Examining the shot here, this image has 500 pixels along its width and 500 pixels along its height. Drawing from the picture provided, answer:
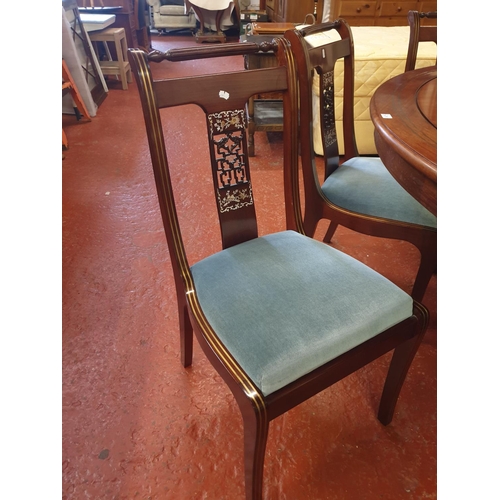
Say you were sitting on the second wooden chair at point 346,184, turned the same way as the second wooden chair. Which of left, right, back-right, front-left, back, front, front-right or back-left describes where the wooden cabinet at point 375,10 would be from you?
back-left

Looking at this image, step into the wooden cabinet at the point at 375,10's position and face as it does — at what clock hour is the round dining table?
The round dining table is roughly at 12 o'clock from the wooden cabinet.

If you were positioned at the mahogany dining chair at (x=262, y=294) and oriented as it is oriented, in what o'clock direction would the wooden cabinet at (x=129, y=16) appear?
The wooden cabinet is roughly at 7 o'clock from the mahogany dining chair.

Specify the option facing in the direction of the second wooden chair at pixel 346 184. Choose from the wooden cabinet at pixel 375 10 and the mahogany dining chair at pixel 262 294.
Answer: the wooden cabinet

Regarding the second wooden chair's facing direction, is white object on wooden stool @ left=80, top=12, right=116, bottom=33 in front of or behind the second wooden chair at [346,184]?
behind

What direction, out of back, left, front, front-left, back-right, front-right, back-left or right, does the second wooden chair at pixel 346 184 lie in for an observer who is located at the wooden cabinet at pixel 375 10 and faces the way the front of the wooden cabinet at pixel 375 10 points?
front

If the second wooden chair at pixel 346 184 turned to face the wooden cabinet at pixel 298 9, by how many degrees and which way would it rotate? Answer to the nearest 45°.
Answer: approximately 135° to its left

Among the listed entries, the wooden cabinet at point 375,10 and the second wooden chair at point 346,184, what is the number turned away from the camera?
0

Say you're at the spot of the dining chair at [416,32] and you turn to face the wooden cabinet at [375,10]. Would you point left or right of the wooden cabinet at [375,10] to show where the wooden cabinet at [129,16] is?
left

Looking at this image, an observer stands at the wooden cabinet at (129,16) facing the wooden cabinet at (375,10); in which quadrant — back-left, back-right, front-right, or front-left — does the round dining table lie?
front-right

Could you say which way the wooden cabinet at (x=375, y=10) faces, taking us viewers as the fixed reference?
facing the viewer

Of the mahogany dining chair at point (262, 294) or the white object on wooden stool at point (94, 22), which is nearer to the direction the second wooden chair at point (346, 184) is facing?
the mahogany dining chair

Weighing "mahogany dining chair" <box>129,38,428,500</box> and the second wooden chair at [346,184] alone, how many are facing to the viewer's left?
0
